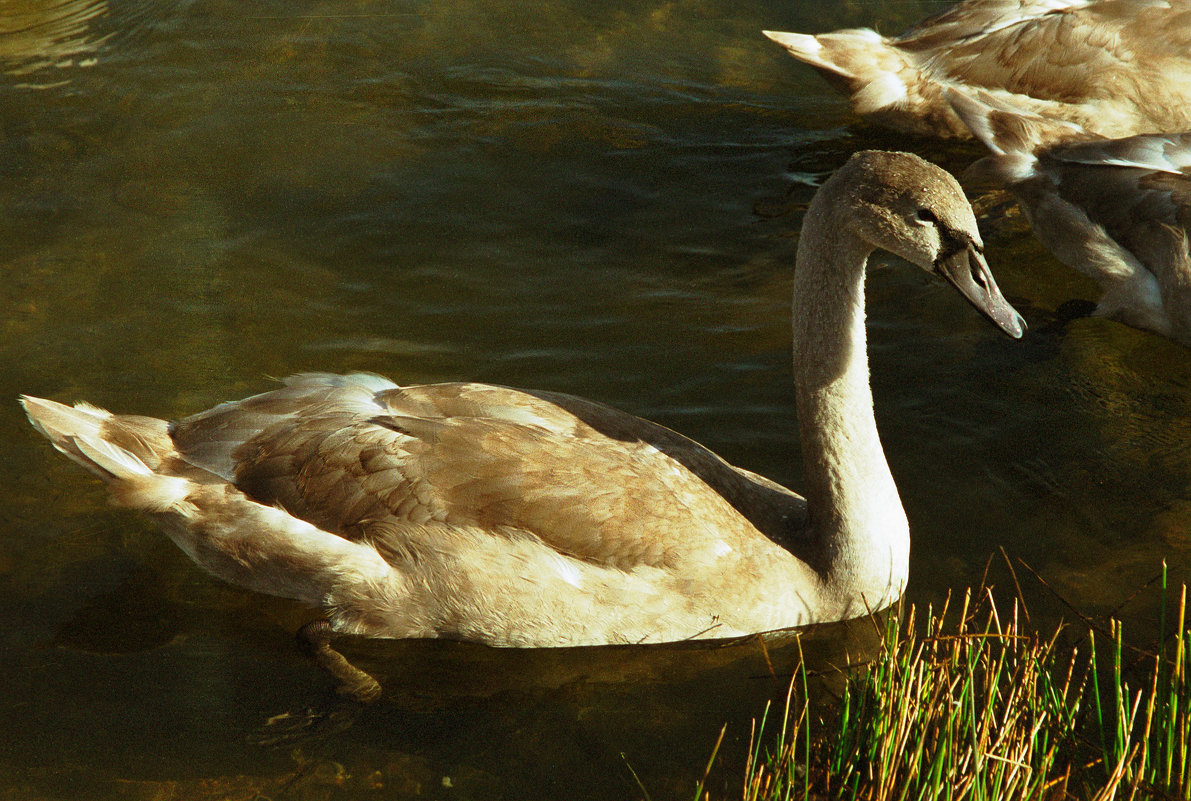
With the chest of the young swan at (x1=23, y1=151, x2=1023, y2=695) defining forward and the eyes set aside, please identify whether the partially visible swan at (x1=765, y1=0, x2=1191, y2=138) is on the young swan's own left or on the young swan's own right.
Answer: on the young swan's own left

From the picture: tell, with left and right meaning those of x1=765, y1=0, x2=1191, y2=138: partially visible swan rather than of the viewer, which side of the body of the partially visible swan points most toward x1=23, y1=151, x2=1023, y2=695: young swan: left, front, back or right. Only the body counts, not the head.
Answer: right

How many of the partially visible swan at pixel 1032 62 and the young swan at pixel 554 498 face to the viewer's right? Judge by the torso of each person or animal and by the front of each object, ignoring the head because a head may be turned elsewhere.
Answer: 2

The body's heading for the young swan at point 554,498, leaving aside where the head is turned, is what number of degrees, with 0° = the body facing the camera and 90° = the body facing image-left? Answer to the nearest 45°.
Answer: approximately 270°

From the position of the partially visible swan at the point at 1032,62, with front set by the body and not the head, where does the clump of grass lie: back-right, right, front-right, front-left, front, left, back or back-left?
right

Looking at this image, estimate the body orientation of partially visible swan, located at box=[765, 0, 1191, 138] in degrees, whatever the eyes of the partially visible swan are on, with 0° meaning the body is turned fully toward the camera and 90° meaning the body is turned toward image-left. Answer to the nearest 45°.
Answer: approximately 270°
